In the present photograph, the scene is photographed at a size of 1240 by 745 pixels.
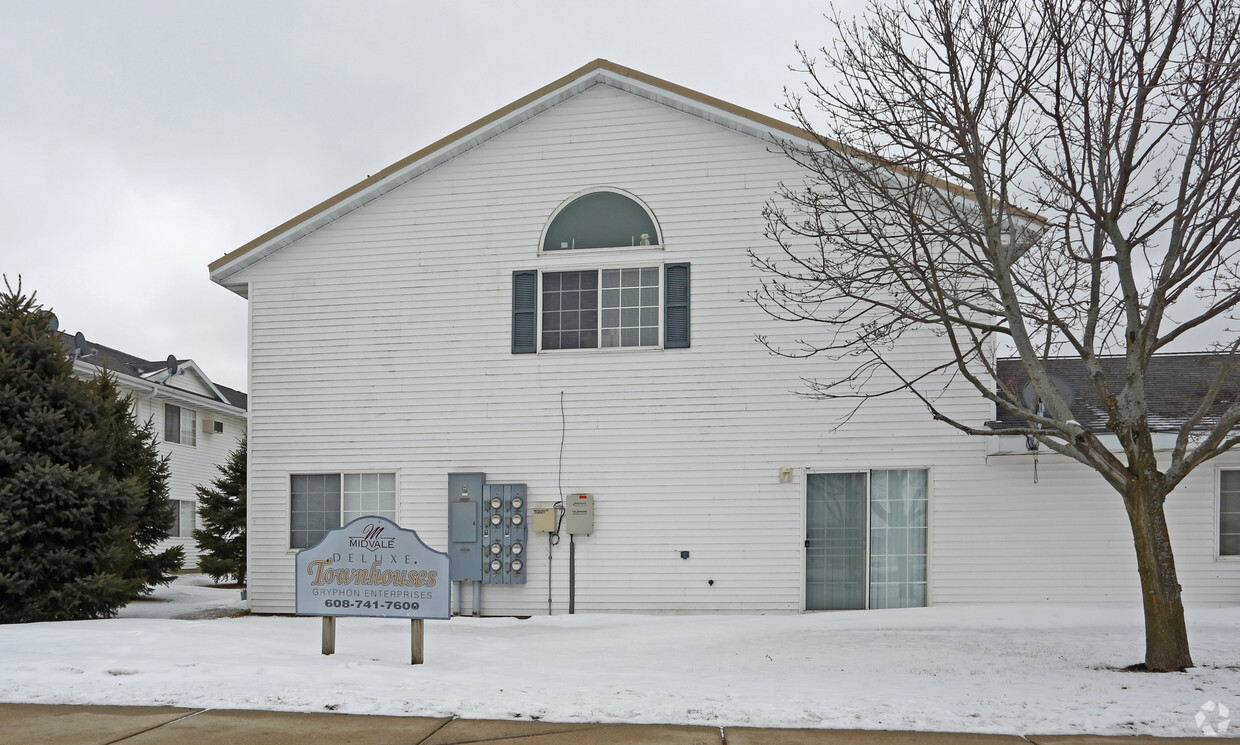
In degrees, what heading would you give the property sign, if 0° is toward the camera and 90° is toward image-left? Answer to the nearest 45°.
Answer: approximately 0°

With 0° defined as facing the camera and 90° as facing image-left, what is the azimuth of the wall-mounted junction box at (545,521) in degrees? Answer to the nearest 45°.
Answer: approximately 0°

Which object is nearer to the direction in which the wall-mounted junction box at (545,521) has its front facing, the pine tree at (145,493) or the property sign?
the property sign
